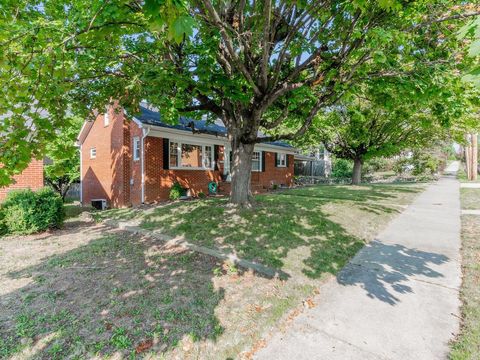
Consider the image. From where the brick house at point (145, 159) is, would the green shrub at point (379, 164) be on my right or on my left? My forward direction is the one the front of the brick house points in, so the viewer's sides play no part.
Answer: on my left

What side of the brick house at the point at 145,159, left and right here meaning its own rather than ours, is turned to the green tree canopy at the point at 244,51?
front

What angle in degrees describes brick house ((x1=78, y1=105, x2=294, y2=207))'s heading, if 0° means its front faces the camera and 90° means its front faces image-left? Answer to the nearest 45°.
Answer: approximately 315°

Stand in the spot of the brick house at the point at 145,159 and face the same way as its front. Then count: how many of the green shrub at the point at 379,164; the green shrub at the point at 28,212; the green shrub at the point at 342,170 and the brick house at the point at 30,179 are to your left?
2

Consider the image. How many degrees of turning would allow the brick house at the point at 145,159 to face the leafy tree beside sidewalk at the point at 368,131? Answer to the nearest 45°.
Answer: approximately 45° to its left

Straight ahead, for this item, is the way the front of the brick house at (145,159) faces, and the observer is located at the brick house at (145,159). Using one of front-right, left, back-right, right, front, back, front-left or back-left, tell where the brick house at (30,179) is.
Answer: right

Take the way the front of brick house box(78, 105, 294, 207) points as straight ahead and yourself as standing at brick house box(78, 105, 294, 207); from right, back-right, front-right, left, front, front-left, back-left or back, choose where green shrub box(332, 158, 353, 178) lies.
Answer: left

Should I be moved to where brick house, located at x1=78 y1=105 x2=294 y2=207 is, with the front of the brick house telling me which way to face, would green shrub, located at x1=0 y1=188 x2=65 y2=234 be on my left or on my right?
on my right

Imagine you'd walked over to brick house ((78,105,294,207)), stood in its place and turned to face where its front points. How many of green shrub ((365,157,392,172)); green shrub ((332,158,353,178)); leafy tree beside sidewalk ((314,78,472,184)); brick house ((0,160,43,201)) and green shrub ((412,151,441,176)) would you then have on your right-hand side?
1

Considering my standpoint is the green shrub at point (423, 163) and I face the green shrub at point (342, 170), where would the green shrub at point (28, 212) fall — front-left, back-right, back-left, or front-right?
front-left

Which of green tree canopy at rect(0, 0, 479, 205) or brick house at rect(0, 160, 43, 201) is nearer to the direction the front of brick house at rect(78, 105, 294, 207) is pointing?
the green tree canopy
